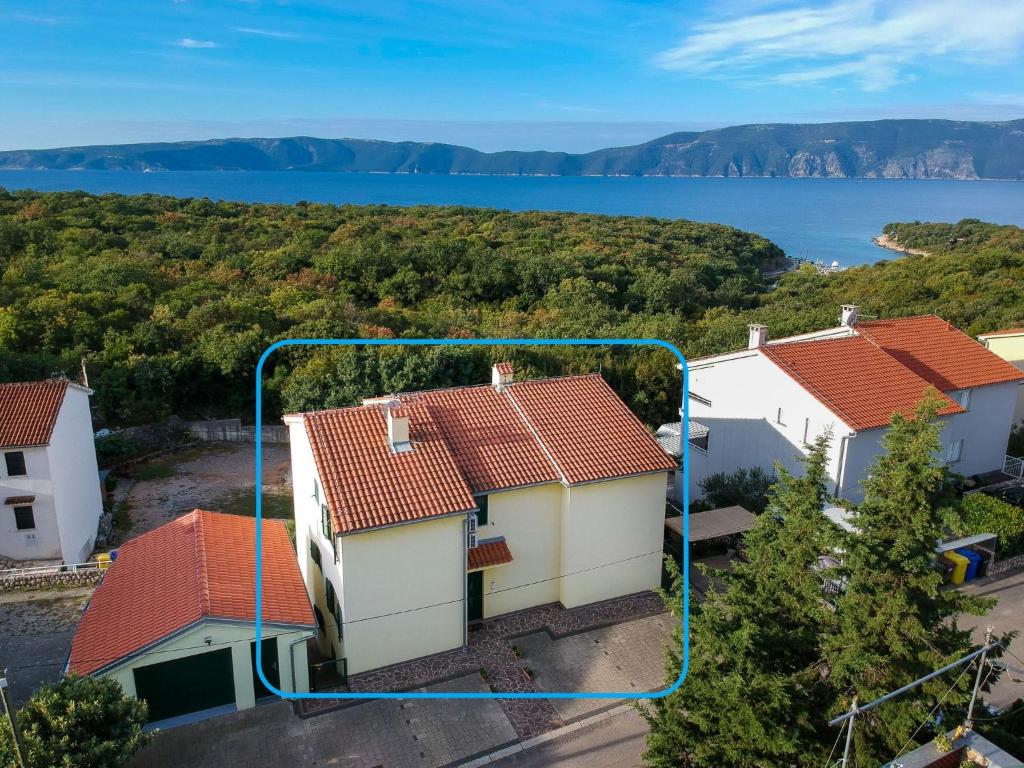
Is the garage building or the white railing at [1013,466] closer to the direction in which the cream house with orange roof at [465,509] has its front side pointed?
the garage building

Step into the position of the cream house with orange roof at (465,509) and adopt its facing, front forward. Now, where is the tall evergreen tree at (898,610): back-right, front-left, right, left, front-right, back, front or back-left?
front-left

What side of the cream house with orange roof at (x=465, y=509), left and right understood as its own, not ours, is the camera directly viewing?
front

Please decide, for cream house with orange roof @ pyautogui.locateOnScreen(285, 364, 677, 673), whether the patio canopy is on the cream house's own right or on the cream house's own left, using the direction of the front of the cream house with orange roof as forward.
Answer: on the cream house's own left

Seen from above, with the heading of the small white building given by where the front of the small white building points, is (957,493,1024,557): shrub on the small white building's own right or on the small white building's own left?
on the small white building's own left

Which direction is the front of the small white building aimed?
toward the camera

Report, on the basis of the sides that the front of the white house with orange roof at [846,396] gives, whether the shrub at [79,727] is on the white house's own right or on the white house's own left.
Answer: on the white house's own right

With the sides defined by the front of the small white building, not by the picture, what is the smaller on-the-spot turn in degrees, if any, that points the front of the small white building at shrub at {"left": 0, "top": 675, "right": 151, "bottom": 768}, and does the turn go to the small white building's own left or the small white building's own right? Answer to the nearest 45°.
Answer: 0° — it already faces it

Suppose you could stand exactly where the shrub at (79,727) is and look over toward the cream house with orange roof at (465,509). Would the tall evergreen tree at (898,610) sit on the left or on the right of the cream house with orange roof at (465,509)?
right

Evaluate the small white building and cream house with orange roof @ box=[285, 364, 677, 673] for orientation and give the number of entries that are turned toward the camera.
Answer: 2
